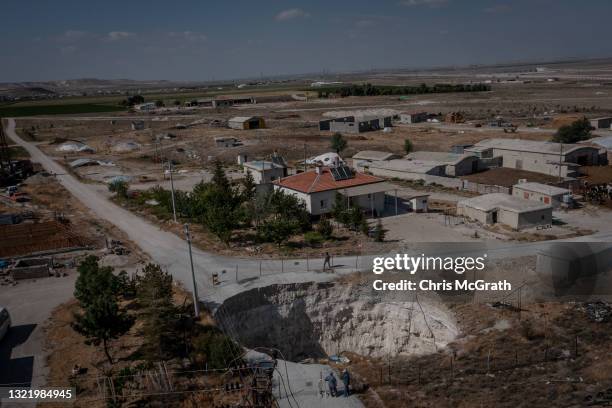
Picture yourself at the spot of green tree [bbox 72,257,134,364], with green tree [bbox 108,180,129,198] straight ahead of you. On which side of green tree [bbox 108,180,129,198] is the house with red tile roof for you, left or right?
right

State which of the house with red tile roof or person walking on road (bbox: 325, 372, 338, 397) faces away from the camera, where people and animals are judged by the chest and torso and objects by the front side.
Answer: the person walking on road

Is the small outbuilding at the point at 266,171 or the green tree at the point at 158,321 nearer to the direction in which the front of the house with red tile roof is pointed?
the green tree

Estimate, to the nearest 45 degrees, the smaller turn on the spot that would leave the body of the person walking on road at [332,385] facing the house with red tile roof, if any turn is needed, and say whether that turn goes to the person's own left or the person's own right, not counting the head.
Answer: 0° — they already face it

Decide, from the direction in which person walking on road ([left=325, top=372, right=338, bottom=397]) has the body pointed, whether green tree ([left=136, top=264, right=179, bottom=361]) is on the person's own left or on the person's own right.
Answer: on the person's own left

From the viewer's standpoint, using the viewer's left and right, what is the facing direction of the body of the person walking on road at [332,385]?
facing away from the viewer

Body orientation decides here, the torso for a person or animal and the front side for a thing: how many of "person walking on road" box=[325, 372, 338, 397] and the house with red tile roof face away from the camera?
1

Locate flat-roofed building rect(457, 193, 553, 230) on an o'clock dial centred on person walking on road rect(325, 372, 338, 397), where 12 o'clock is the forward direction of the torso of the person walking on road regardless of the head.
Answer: The flat-roofed building is roughly at 1 o'clock from the person walking on road.

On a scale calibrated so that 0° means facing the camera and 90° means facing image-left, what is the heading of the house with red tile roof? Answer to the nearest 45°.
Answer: approximately 315°
